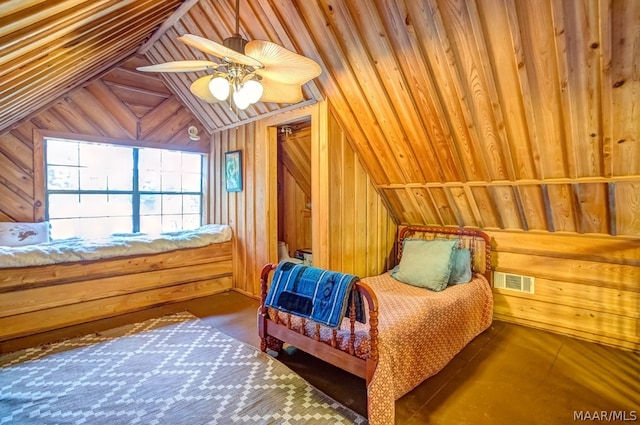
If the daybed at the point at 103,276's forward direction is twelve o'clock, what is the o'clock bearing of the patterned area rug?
The patterned area rug is roughly at 1 o'clock from the daybed.

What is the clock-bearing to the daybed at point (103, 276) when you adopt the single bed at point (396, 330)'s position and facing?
the daybed at point (103, 276) is roughly at 2 o'clock from the single bed at point (396, 330).

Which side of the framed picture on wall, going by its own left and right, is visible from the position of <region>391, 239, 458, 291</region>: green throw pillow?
left

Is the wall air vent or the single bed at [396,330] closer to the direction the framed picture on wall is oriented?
the single bed

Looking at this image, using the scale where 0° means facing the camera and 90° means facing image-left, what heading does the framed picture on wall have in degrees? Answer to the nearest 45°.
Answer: approximately 45°

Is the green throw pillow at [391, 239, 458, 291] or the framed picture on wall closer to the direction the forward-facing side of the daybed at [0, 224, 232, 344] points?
the green throw pillow

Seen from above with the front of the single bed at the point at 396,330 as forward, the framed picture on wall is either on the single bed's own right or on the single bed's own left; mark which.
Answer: on the single bed's own right

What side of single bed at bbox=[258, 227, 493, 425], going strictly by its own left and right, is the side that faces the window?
right

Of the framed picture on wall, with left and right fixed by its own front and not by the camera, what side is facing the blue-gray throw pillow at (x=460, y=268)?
left

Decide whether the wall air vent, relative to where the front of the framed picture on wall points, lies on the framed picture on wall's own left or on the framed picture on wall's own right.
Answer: on the framed picture on wall's own left

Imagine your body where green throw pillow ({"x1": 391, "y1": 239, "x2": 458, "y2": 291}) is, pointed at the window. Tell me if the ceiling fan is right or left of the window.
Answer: left
